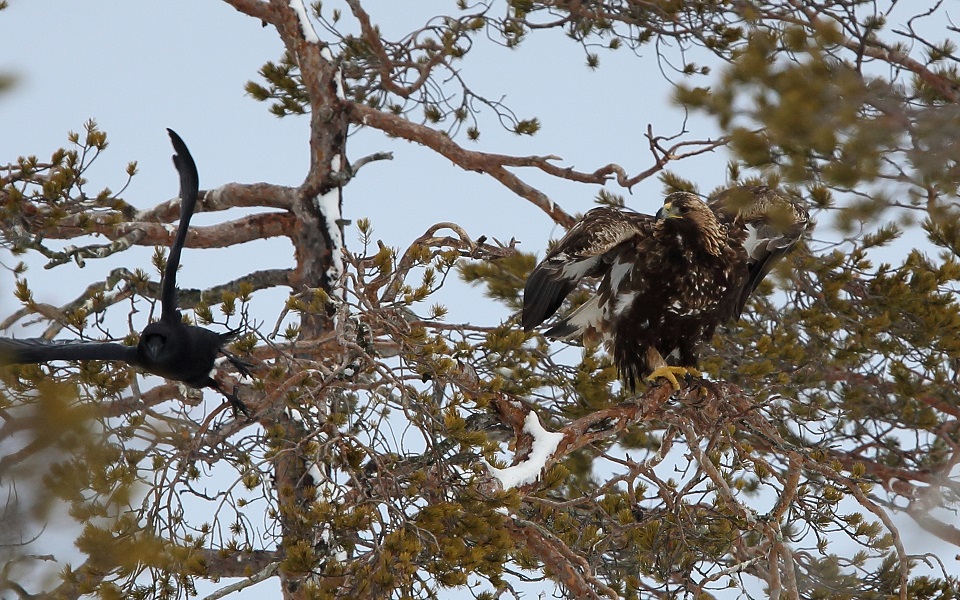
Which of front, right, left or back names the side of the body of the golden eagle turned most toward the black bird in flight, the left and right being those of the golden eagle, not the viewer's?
right

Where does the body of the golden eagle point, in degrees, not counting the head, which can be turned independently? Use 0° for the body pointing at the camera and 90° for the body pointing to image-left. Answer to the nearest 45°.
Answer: approximately 315°
